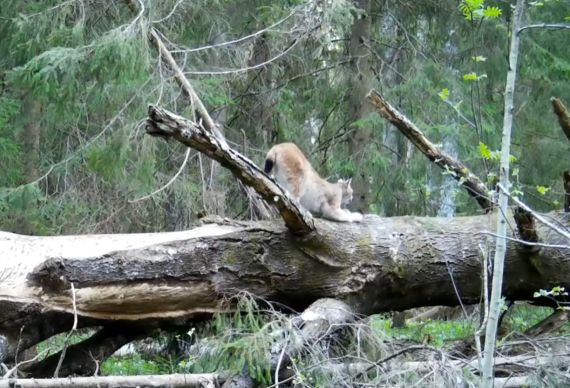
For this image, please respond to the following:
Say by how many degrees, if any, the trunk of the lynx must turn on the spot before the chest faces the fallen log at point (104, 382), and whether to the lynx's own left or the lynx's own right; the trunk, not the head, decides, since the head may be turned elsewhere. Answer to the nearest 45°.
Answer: approximately 90° to the lynx's own right

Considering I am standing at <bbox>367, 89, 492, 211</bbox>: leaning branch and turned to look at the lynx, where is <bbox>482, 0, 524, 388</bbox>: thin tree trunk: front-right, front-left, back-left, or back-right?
back-left

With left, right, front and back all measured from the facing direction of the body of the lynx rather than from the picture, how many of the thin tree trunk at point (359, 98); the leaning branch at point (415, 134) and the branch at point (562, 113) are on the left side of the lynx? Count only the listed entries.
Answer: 1

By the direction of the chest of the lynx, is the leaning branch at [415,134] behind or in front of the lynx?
in front

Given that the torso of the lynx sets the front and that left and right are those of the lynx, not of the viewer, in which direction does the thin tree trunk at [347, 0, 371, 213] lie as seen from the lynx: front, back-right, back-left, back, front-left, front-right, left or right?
left

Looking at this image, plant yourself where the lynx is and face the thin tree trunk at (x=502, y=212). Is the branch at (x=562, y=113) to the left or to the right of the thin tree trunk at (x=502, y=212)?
left

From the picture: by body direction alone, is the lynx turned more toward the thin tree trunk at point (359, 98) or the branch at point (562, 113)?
the branch

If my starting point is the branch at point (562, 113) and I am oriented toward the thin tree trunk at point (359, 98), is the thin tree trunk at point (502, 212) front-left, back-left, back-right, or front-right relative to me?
back-left

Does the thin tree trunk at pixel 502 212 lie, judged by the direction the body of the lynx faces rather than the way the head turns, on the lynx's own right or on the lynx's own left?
on the lynx's own right

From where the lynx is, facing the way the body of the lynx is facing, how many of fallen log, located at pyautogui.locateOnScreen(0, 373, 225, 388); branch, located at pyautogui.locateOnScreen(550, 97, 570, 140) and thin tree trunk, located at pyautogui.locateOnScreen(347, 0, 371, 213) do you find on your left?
1

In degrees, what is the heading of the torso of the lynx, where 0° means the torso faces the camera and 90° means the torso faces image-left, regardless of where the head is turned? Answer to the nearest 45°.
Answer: approximately 270°
